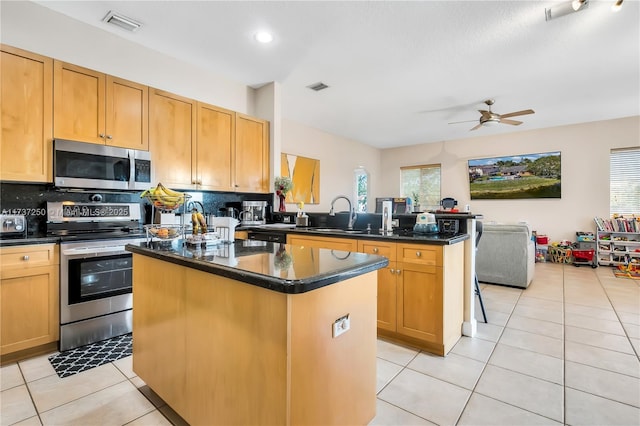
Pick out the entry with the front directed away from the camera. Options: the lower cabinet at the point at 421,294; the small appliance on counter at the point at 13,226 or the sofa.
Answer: the sofa

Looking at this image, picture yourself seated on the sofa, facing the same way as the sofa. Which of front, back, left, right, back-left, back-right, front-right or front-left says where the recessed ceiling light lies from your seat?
back-left

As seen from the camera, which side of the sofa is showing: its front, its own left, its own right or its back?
back

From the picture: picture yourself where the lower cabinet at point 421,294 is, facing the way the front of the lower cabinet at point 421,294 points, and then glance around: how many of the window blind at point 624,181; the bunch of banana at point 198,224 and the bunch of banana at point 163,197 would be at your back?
1

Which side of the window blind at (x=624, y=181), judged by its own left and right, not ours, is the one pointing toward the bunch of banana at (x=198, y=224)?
front

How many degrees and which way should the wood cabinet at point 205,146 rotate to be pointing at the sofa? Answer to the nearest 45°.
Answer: approximately 45° to its left

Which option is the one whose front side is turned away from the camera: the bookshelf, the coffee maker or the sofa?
the sofa

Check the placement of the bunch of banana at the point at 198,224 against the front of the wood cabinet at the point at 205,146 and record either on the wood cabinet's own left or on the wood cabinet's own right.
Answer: on the wood cabinet's own right

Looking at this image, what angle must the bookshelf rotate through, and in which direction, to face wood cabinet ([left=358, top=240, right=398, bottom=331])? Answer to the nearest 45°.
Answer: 0° — it already faces it

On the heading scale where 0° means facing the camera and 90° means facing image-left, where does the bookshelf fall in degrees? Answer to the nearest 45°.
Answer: approximately 0°

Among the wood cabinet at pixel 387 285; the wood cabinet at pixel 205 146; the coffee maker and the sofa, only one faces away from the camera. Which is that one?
the sofa
